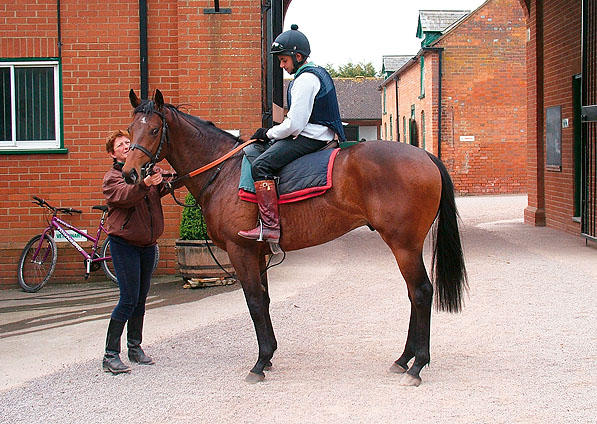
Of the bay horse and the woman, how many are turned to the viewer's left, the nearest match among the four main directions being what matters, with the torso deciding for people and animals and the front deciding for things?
1

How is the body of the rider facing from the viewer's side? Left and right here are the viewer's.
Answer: facing to the left of the viewer

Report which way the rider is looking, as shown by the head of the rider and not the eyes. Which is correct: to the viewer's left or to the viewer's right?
to the viewer's left

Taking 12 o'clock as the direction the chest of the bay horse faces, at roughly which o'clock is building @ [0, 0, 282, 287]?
The building is roughly at 2 o'clock from the bay horse.

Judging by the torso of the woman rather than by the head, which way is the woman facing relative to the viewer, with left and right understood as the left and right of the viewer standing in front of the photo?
facing the viewer and to the right of the viewer

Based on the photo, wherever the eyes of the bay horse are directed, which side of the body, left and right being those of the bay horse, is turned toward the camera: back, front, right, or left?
left

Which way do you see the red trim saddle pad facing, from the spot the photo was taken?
facing to the left of the viewer

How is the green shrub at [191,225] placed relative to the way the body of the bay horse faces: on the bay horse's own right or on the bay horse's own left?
on the bay horse's own right

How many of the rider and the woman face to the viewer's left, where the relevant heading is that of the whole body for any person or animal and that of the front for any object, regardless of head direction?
1

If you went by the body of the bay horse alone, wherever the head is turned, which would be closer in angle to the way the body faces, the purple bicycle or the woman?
the woman
